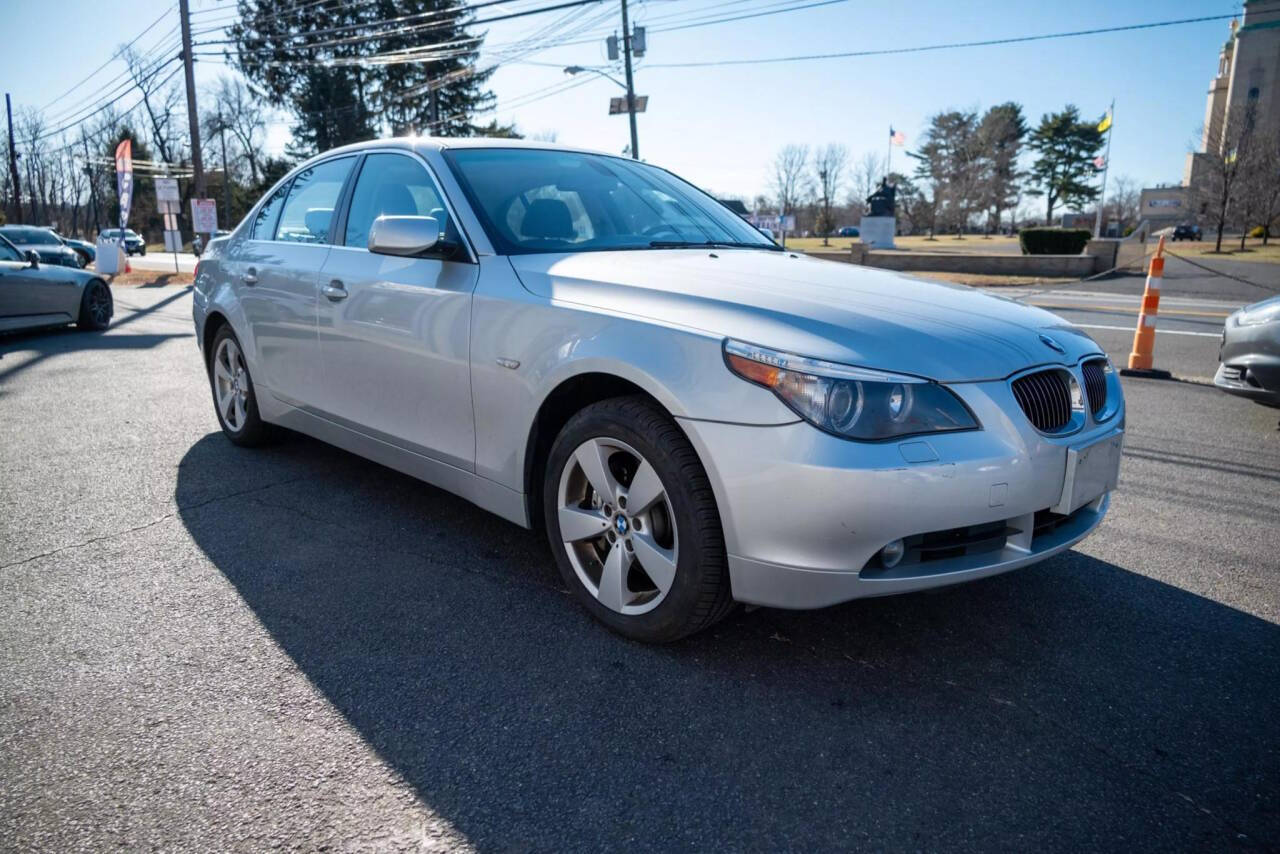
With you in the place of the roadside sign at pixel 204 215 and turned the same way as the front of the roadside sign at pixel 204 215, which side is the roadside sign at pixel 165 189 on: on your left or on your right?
on your right

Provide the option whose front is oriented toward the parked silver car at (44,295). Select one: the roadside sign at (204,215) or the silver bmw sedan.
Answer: the roadside sign

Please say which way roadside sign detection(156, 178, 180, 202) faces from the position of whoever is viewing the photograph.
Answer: facing the viewer

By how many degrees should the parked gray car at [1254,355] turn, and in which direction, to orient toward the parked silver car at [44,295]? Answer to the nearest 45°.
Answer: approximately 45° to its right

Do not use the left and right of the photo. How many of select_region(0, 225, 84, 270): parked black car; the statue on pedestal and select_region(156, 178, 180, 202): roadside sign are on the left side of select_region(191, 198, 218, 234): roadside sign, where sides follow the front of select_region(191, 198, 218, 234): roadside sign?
1

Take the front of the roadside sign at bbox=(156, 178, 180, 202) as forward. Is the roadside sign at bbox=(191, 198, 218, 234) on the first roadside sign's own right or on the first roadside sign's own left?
on the first roadside sign's own left

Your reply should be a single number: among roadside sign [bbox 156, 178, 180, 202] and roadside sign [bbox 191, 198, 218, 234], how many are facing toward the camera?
2

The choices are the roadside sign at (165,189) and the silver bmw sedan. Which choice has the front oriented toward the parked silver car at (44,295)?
the roadside sign

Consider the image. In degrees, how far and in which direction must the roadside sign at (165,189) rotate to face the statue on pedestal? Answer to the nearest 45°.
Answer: approximately 90° to its left

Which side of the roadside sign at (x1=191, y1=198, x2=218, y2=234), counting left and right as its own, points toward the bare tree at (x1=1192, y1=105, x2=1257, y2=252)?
left

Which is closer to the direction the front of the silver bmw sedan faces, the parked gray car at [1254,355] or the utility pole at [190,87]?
the parked gray car

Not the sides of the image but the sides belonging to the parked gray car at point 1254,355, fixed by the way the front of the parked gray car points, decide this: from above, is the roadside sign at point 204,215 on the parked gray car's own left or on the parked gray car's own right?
on the parked gray car's own right

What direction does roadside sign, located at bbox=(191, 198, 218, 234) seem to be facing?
toward the camera

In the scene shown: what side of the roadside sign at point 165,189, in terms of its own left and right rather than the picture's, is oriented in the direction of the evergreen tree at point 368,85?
back

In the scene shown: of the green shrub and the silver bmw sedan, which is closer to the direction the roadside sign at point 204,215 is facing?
the silver bmw sedan

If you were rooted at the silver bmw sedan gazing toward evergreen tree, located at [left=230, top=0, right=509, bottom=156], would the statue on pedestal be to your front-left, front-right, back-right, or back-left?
front-right
